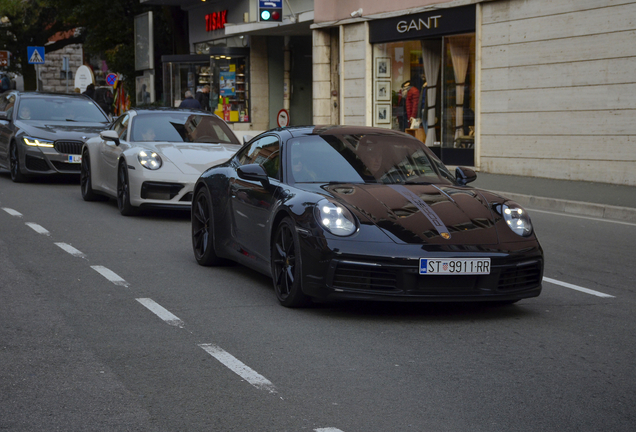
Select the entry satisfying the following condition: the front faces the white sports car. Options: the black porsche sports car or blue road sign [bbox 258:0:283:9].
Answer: the blue road sign

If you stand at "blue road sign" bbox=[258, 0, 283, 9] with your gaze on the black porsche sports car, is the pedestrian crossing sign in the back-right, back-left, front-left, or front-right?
back-right

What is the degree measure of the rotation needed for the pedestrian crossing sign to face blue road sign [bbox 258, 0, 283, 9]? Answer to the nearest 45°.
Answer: approximately 45° to its left

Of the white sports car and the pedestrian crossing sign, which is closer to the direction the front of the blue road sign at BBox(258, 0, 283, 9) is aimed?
the white sports car

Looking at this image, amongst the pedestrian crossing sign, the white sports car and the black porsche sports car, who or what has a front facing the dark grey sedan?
the pedestrian crossing sign

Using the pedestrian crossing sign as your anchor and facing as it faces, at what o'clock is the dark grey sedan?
The dark grey sedan is roughly at 12 o'clock from the pedestrian crossing sign.

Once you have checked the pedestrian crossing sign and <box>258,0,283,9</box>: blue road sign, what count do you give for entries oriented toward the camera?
2

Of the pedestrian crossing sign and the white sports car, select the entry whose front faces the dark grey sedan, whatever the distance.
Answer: the pedestrian crossing sign

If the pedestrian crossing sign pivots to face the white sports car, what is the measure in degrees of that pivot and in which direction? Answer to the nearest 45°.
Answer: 0° — it already faces it

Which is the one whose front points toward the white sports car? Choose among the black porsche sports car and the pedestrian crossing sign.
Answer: the pedestrian crossing sign

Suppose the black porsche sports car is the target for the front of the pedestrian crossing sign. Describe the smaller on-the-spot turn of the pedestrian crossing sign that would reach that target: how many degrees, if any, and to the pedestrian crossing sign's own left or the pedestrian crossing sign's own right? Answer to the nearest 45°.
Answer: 0° — it already faces it
